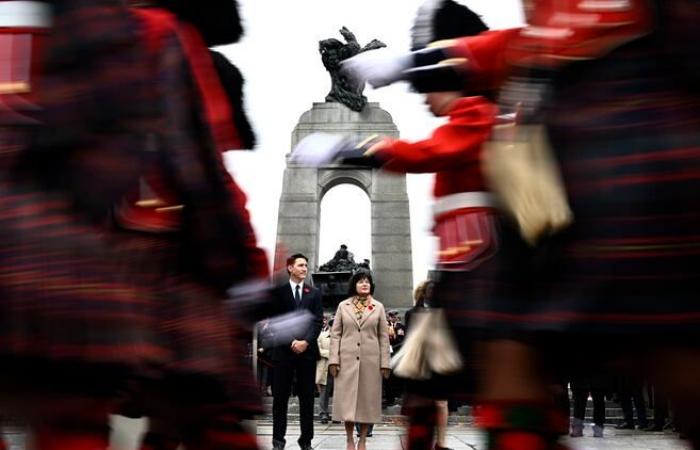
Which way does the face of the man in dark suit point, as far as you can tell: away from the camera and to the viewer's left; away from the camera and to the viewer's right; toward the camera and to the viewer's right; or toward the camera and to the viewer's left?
toward the camera and to the viewer's right

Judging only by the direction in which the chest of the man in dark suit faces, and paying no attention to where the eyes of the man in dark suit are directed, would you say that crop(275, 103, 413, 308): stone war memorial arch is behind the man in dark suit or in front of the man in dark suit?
behind

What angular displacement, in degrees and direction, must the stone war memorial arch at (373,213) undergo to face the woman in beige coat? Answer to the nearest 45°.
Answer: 0° — it already faces them

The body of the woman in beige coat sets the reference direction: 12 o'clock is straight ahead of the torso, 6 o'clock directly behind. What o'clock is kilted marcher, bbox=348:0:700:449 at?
The kilted marcher is roughly at 12 o'clock from the woman in beige coat.

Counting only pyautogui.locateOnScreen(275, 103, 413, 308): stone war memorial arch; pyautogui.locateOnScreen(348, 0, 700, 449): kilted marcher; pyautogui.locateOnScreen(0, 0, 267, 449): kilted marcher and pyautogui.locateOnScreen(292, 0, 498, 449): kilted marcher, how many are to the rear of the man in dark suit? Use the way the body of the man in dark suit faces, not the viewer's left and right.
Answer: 1

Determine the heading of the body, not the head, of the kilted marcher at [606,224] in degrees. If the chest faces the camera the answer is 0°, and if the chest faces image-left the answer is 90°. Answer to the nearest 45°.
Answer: approximately 90°

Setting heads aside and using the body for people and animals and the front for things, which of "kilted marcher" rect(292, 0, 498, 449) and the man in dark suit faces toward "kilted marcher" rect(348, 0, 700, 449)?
the man in dark suit

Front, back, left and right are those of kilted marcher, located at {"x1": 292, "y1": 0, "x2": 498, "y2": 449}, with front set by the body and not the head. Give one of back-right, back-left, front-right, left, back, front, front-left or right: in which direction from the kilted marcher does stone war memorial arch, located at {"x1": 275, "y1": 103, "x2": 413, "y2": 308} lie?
right

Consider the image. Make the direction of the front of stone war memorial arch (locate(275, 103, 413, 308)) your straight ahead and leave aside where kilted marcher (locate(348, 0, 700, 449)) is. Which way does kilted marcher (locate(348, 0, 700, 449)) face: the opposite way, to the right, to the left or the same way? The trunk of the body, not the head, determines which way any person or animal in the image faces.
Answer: to the right

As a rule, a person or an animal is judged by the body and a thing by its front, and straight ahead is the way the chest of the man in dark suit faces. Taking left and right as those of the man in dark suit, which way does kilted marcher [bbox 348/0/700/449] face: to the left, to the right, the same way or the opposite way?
to the right

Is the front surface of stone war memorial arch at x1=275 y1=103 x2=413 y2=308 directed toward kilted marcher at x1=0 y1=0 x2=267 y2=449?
yes

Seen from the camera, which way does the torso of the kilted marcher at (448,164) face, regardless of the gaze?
to the viewer's left

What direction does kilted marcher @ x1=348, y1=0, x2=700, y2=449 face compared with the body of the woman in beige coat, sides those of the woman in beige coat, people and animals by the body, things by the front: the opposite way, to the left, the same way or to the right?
to the right

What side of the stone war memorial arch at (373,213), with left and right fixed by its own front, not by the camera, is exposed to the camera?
front

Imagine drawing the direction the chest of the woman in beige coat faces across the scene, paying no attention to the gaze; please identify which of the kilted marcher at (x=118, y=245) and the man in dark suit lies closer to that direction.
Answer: the kilted marcher

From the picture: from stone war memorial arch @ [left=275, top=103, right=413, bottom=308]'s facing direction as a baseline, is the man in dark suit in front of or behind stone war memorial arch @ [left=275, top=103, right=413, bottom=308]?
in front

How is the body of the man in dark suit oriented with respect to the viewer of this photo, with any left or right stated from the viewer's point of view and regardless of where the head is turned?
facing the viewer
